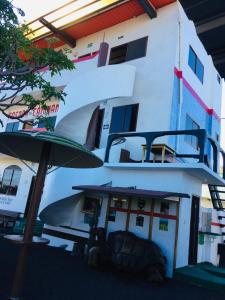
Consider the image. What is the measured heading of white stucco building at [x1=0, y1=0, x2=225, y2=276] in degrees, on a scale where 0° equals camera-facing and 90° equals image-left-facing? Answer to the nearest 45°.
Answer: approximately 45°
